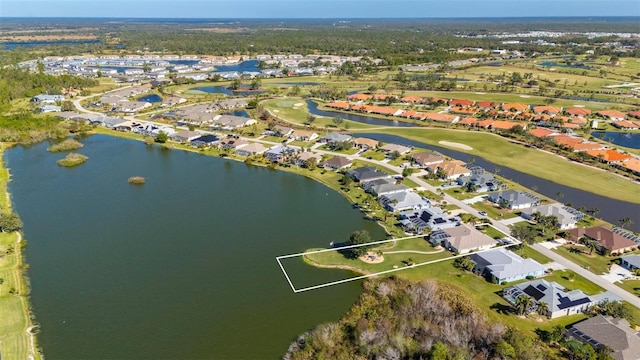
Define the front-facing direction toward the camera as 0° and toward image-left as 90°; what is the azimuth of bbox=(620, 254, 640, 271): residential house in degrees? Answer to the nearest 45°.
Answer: approximately 45°

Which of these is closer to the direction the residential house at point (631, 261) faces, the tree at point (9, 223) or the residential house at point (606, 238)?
the tree

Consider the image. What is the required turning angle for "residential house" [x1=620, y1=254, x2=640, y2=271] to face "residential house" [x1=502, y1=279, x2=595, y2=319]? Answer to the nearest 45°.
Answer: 0° — it already faces it

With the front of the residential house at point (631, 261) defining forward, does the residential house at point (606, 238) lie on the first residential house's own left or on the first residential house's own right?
on the first residential house's own right

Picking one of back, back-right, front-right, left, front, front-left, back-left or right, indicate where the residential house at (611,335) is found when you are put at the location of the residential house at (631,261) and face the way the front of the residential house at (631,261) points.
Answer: front-left
